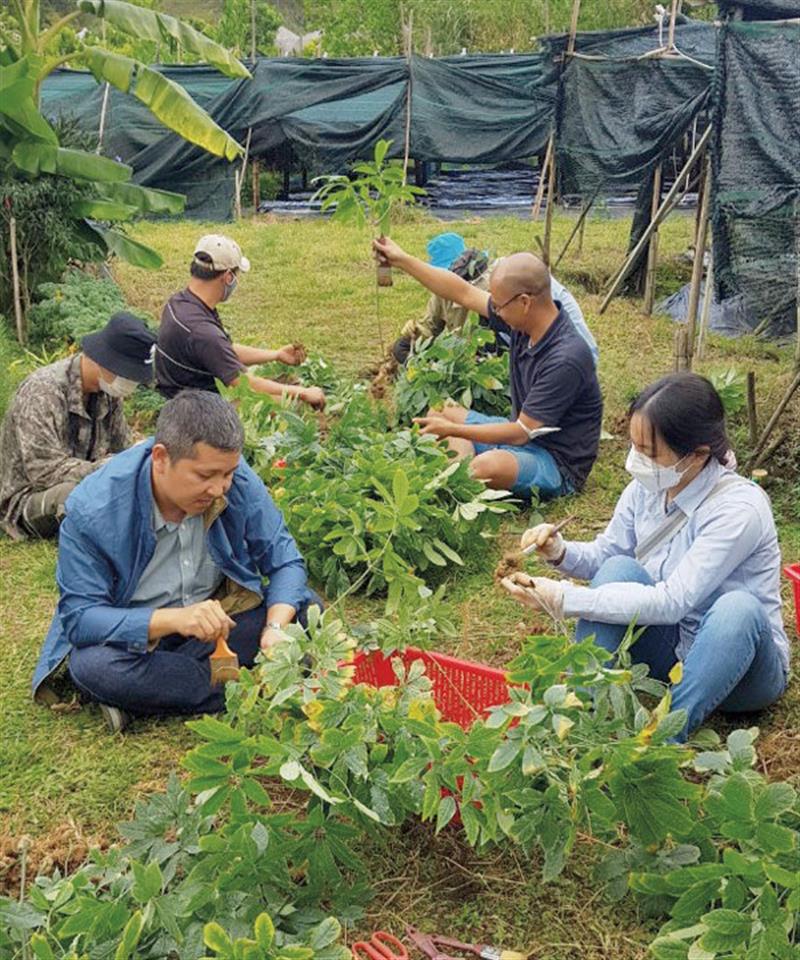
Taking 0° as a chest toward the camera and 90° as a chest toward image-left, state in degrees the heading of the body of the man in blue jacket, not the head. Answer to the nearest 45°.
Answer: approximately 315°

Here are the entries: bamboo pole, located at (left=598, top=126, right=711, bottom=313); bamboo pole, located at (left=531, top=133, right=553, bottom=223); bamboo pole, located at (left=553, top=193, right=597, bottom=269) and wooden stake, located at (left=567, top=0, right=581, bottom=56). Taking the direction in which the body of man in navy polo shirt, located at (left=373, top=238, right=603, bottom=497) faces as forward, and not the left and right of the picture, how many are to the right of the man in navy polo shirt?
4

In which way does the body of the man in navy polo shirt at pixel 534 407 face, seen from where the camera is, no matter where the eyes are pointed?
to the viewer's left

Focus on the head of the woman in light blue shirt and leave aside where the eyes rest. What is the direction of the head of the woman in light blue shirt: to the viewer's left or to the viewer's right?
to the viewer's left

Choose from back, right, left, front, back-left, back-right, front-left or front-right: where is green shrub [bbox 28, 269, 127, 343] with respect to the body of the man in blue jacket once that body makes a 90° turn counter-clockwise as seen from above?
front-left

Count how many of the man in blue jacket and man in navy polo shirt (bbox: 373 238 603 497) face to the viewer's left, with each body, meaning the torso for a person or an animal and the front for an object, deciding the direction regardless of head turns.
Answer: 1

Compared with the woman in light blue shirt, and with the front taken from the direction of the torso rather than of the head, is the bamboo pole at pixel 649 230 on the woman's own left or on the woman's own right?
on the woman's own right

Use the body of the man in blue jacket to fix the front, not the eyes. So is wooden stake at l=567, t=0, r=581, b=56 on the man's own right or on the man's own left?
on the man's own left

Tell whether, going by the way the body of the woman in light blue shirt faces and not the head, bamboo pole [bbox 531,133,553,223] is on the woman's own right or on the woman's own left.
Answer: on the woman's own right

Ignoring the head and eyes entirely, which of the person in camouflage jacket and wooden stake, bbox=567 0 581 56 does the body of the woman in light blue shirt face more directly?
the person in camouflage jacket

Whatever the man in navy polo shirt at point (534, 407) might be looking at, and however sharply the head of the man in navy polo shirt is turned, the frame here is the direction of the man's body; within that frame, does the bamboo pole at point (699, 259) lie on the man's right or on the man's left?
on the man's right

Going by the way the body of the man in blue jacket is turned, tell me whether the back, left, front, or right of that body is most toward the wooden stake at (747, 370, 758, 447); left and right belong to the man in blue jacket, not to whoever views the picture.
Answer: left
